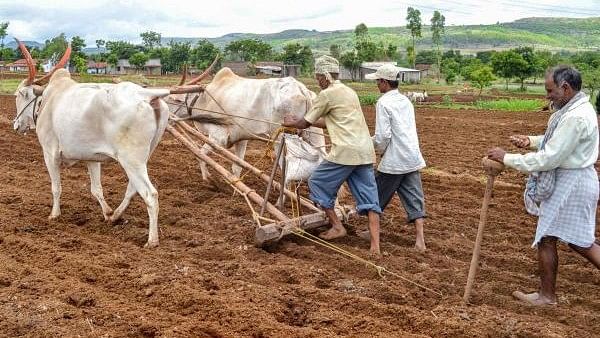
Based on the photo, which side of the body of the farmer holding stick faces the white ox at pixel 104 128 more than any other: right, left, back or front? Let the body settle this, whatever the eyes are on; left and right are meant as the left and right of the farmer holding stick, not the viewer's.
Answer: front

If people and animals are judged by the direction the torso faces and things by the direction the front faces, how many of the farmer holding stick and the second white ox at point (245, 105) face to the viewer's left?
2

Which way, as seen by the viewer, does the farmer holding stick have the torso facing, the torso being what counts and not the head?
to the viewer's left

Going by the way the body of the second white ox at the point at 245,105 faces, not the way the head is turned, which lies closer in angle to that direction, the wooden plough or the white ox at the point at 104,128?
the white ox

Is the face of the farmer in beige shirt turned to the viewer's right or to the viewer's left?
to the viewer's left

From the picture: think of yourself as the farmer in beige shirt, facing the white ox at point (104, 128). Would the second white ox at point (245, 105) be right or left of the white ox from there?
right

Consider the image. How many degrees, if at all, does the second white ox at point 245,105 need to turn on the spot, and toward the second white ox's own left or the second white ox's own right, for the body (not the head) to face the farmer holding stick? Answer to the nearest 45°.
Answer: approximately 135° to the second white ox's own left

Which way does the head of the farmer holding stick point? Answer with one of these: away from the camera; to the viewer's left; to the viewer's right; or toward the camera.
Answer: to the viewer's left

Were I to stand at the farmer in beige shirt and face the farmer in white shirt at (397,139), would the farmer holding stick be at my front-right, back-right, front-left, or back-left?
front-right

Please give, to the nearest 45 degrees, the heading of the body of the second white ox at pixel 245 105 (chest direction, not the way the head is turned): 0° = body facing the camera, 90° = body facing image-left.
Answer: approximately 90°

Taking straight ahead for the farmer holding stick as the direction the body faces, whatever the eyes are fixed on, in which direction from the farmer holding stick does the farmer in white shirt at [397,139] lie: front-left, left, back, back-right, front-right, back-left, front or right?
front-right

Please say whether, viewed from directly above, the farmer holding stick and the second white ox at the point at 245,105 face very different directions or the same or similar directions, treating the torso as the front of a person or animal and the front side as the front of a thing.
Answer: same or similar directions

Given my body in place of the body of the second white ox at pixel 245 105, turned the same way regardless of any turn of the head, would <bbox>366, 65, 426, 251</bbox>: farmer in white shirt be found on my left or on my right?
on my left

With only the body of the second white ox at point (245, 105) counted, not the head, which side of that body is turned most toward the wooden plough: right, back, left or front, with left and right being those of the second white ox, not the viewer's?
left
